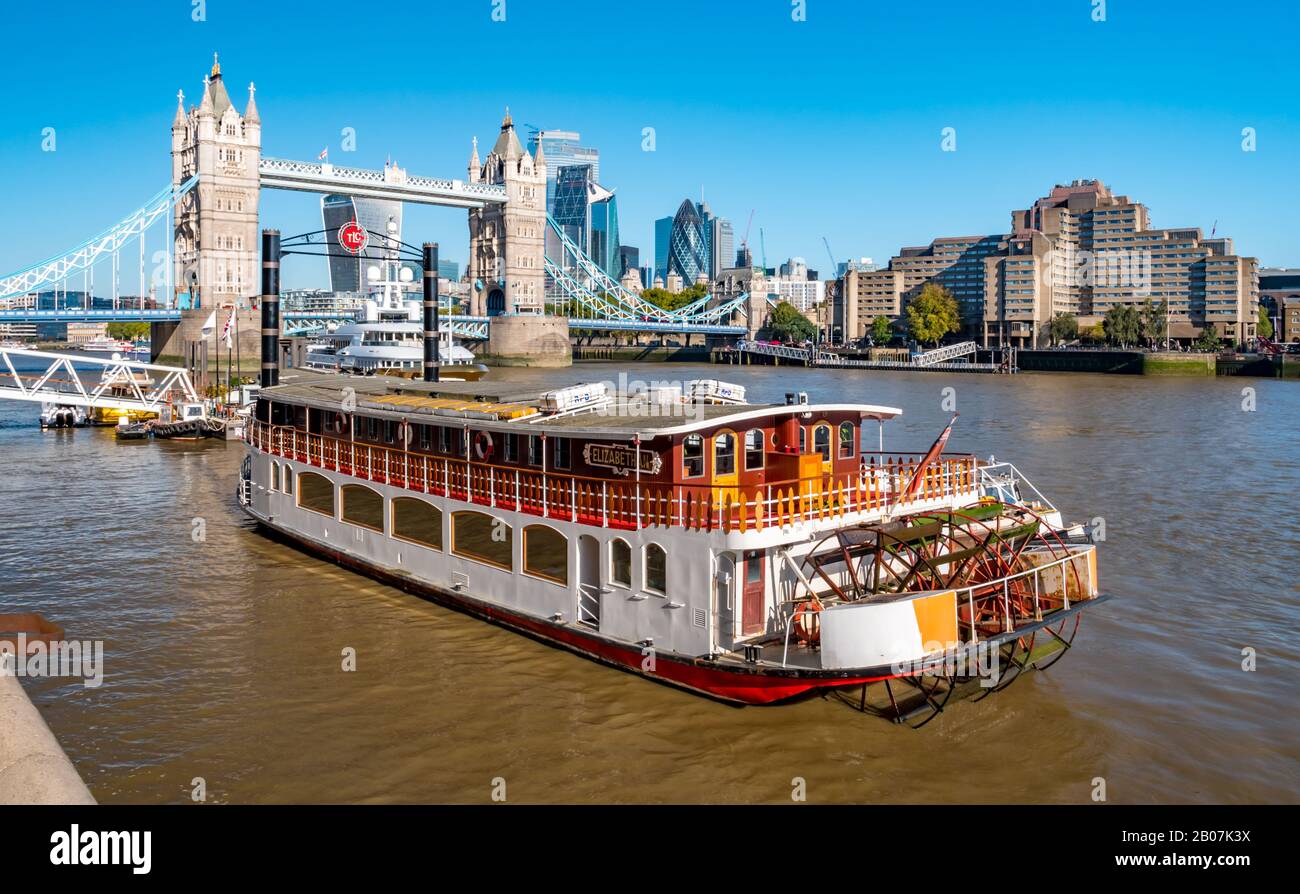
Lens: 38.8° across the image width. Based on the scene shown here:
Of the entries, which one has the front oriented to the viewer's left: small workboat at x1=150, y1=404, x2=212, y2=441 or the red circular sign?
the small workboat

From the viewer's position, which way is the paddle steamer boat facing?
facing away from the viewer and to the left of the viewer

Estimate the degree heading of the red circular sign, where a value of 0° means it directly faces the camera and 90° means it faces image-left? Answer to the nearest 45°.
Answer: approximately 0°

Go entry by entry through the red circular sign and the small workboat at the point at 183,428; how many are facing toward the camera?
1
